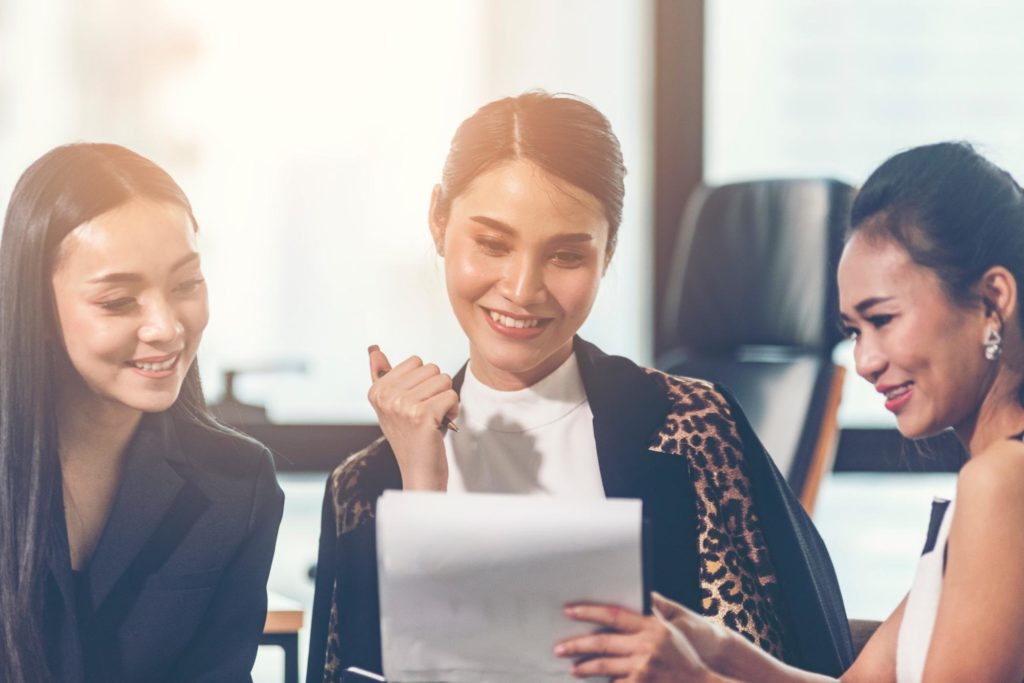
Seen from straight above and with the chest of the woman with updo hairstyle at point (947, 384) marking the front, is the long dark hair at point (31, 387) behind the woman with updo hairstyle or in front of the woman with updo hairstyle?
in front

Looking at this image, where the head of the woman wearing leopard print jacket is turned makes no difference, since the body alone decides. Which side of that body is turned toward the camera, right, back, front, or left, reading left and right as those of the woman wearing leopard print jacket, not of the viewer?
front

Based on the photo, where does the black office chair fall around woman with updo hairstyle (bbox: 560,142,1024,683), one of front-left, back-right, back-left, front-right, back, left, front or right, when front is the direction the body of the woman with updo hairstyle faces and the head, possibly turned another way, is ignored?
right

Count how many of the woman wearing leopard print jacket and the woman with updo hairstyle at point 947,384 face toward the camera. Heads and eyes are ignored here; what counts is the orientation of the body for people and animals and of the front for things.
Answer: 1

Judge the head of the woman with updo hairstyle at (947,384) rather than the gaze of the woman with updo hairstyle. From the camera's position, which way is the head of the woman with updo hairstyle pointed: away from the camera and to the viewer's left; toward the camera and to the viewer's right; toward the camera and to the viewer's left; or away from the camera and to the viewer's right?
toward the camera and to the viewer's left

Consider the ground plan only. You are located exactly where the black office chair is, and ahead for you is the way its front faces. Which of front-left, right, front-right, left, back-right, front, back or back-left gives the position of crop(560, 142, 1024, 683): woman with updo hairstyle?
front-left

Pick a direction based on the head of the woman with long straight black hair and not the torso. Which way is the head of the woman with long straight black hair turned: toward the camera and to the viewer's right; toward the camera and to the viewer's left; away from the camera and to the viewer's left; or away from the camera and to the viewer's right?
toward the camera and to the viewer's right

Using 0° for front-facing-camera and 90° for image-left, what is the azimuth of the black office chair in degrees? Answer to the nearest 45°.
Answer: approximately 45°

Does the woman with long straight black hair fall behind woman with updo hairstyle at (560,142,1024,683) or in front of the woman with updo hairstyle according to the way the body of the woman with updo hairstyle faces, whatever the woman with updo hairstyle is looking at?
in front

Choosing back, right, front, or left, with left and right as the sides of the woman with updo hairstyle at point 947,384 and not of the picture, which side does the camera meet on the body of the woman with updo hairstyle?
left
